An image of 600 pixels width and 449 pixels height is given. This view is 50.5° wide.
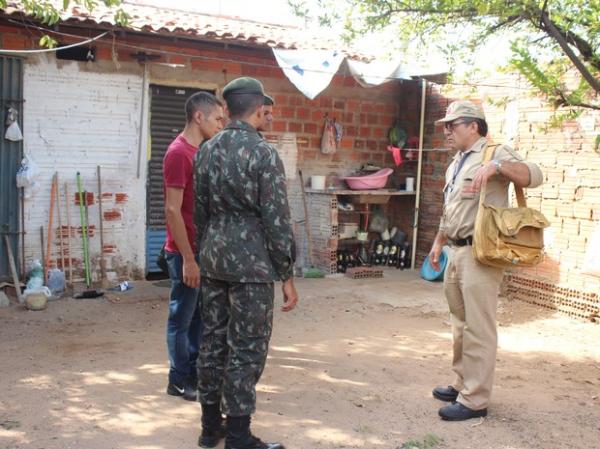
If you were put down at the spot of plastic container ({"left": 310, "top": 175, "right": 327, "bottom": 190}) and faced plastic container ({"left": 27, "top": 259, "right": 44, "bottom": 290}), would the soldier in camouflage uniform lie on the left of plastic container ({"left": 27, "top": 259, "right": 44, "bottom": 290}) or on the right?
left

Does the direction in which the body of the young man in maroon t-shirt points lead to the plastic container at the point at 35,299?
no

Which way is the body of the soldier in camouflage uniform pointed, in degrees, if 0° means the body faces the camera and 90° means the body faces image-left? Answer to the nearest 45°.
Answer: approximately 225°

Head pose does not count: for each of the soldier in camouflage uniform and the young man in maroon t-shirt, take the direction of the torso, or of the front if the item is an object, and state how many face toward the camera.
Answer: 0

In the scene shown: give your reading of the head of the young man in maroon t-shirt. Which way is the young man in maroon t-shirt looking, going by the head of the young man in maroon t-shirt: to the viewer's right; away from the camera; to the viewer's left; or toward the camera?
to the viewer's right

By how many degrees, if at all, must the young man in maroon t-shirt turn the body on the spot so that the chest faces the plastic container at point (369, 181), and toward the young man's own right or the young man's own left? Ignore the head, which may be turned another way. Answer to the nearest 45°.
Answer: approximately 45° to the young man's own left

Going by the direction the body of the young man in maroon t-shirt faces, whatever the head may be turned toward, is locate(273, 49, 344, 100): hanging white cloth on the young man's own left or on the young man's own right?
on the young man's own left

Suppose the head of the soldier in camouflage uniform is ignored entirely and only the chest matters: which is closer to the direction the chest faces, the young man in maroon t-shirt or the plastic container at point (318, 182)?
the plastic container

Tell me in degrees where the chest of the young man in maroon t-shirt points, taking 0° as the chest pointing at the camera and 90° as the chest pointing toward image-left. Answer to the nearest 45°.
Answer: approximately 270°

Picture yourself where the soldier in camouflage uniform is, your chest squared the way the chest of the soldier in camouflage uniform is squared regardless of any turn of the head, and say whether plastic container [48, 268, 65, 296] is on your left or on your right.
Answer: on your left

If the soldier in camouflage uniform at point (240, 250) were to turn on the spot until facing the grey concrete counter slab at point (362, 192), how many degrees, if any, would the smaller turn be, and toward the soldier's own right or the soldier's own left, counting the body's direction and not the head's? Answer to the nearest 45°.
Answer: approximately 45° to the soldier's own left

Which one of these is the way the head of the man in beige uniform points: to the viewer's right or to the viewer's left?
to the viewer's left

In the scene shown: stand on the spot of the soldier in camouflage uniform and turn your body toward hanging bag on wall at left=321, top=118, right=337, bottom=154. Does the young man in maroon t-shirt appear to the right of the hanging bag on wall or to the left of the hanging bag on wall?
left

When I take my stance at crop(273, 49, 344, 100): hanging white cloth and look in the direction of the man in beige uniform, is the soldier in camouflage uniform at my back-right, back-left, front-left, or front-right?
front-right

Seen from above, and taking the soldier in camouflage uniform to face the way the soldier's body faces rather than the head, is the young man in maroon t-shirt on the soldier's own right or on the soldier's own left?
on the soldier's own left

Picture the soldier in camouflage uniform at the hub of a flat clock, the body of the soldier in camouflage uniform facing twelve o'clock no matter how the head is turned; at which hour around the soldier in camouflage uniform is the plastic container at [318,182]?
The plastic container is roughly at 11 o'clock from the soldier in camouflage uniform.
